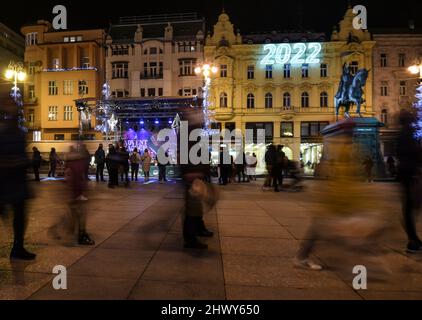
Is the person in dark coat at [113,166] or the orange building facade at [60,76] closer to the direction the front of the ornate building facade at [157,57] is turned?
the person in dark coat

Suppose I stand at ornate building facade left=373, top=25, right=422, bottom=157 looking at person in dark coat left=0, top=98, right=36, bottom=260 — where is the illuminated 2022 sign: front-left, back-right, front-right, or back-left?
front-right

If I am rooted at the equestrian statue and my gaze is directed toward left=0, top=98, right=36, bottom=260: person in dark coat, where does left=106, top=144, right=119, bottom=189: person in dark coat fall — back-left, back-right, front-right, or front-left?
front-right

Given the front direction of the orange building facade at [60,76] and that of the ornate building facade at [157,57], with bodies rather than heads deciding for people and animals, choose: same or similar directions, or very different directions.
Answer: same or similar directions

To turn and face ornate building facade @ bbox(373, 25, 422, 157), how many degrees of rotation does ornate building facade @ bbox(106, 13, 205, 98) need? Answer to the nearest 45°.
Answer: approximately 90° to its left

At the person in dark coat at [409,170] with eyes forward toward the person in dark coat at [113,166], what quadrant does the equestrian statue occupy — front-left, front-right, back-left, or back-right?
front-right

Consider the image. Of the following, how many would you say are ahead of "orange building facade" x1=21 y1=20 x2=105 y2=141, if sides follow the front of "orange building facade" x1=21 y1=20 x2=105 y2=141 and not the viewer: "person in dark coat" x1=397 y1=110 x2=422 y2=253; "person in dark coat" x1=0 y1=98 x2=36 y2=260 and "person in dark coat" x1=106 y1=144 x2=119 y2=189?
3

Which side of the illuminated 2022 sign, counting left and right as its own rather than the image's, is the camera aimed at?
front

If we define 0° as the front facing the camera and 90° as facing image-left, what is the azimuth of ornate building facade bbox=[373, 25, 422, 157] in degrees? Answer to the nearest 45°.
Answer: approximately 0°

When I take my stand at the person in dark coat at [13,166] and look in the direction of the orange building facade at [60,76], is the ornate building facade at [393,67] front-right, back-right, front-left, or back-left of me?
front-right

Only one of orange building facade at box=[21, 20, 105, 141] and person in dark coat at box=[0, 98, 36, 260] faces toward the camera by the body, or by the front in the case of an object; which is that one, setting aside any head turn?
the orange building facade

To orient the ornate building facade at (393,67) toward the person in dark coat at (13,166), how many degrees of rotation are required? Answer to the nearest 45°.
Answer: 0° — it already faces them
